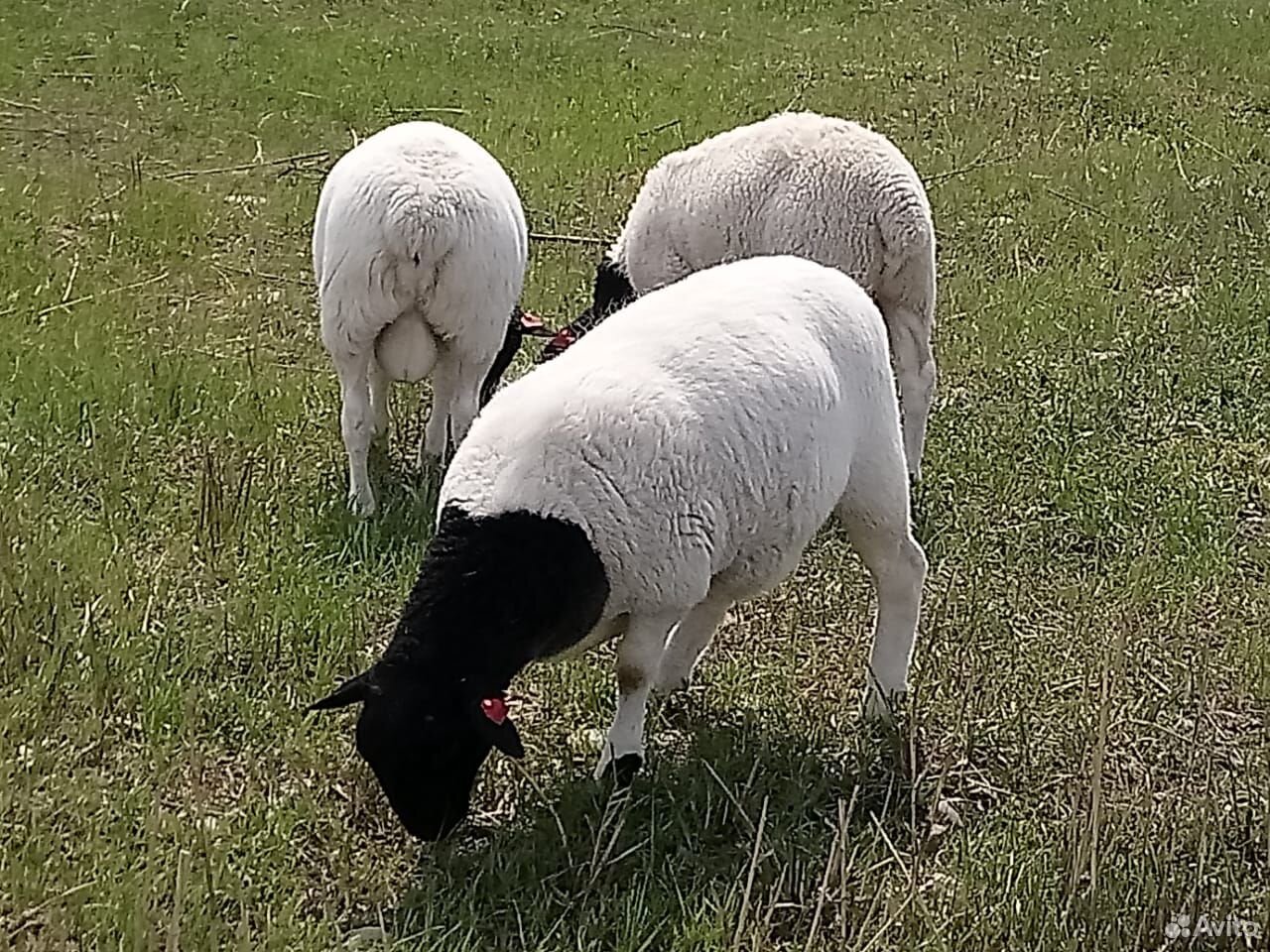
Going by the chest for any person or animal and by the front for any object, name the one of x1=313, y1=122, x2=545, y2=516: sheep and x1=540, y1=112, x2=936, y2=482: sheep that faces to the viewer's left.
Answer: x1=540, y1=112, x2=936, y2=482: sheep

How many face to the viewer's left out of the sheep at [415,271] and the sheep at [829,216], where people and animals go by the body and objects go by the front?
1

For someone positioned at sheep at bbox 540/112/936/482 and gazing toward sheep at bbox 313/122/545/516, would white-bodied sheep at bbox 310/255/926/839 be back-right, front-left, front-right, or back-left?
front-left

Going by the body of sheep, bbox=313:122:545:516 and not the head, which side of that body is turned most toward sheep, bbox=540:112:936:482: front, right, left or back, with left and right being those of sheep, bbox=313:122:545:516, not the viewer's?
right

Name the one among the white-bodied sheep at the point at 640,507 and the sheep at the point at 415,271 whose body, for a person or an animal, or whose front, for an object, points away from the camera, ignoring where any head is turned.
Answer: the sheep

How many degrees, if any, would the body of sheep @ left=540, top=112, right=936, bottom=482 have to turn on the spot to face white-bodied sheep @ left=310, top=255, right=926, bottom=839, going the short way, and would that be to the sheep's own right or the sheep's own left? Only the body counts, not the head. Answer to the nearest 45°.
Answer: approximately 90° to the sheep's own left

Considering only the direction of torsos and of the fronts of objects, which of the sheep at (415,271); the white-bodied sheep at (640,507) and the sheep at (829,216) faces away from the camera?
the sheep at (415,271)

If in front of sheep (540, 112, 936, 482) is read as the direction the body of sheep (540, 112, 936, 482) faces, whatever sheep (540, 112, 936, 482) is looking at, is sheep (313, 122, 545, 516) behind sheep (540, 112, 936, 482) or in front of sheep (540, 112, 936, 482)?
in front

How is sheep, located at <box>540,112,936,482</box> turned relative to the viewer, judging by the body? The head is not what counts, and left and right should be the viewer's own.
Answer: facing to the left of the viewer

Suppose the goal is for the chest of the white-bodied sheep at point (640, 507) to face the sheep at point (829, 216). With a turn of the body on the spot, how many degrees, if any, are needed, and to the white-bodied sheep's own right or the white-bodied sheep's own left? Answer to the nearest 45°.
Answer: approximately 135° to the white-bodied sheep's own right

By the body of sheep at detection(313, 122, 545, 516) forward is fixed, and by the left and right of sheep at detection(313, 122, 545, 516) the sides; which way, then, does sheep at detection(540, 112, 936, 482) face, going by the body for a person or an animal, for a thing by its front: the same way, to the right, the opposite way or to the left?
to the left

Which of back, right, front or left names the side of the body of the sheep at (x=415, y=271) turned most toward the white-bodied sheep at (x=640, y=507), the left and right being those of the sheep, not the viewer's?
back

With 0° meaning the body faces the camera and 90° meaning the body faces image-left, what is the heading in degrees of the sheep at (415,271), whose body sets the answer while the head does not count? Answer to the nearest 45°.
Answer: approximately 180°
